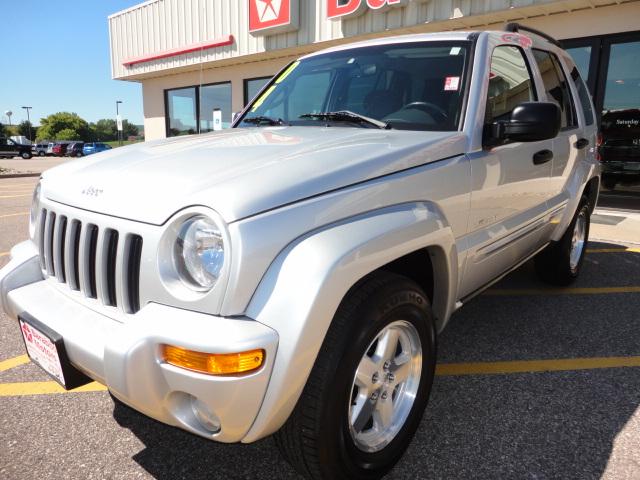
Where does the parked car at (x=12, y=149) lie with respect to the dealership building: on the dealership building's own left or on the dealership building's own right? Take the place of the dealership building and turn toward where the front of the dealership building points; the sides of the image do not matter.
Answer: on the dealership building's own right

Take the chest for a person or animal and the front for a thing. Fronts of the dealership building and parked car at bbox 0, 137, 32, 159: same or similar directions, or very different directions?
very different directions

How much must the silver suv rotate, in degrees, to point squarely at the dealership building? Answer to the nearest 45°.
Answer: approximately 135° to its right

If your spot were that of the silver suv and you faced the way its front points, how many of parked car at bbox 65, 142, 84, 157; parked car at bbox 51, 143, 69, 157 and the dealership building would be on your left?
0

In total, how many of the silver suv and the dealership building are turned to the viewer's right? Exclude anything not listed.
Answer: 0

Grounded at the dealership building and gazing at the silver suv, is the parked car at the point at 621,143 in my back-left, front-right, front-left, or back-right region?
front-left

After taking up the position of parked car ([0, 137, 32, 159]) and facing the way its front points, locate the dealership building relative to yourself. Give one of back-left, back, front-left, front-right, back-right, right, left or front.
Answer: right

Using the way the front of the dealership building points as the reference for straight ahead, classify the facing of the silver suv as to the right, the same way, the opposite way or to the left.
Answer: the same way

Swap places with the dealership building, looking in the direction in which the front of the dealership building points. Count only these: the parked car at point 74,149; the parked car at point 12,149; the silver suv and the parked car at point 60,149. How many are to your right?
3
